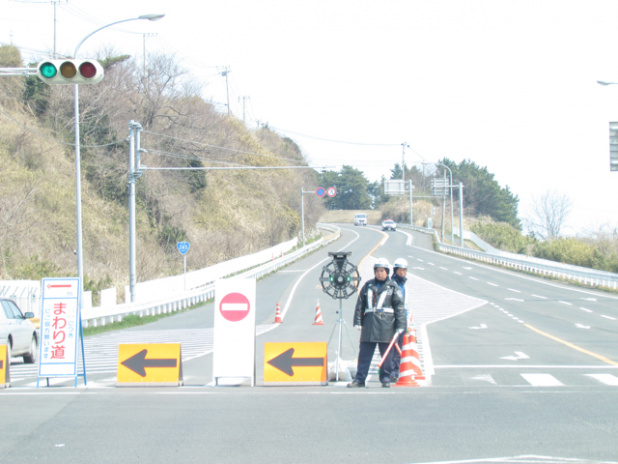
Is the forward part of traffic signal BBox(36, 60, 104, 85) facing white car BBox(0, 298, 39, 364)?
no

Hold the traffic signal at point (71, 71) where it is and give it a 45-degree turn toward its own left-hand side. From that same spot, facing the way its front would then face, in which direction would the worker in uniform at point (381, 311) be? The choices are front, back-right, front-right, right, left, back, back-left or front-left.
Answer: front

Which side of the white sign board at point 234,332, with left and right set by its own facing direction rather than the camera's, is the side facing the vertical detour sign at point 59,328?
right

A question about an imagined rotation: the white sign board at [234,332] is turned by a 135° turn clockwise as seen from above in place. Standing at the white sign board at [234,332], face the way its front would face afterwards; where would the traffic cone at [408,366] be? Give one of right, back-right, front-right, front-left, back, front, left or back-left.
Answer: back-right

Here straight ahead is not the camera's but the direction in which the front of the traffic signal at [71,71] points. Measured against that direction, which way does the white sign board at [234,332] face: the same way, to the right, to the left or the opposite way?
the same way

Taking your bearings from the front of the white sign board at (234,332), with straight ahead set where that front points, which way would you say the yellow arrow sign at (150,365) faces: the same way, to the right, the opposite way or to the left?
the same way

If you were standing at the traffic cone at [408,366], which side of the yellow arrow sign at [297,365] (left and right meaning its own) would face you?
left

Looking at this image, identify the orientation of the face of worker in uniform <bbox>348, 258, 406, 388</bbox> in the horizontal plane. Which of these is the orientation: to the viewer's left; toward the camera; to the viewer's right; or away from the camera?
toward the camera

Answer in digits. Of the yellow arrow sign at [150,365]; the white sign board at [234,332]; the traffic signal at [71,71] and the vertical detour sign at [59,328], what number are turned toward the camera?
4

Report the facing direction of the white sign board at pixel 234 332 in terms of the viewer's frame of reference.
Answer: facing the viewer

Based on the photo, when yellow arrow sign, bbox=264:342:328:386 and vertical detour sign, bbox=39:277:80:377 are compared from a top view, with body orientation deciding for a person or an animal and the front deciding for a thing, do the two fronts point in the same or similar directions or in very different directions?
same or similar directions

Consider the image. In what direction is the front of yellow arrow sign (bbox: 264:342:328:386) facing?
toward the camera

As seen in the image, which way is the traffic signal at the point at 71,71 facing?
toward the camera

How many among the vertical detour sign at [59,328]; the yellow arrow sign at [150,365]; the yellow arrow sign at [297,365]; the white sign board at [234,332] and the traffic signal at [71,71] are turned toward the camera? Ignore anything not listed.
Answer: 5

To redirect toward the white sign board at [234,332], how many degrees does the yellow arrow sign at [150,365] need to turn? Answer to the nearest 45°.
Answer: approximately 45° to its left

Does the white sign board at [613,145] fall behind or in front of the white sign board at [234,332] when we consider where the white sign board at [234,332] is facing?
behind

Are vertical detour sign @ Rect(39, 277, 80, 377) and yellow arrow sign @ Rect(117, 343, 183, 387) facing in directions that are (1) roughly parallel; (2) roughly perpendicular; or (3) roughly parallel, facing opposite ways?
roughly parallel

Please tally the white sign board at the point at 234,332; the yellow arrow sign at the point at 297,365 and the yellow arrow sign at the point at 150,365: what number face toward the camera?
3

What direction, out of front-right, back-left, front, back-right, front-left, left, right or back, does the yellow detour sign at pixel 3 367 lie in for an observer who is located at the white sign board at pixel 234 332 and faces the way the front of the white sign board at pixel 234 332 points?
right
